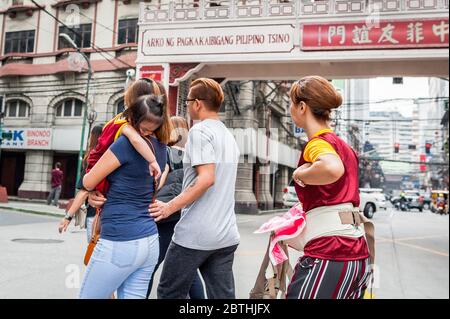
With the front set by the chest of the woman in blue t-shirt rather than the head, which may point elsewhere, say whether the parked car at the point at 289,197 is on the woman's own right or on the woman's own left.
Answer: on the woman's own right

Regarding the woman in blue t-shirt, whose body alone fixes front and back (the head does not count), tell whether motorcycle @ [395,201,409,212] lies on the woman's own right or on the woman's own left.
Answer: on the woman's own right

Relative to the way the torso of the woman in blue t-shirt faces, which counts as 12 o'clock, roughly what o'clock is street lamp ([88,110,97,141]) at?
The street lamp is roughly at 1 o'clock from the woman in blue t-shirt.

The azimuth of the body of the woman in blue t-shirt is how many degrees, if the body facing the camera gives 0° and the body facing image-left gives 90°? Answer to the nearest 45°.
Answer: approximately 135°

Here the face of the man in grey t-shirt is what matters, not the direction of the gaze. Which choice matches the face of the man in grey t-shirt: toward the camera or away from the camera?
away from the camera
